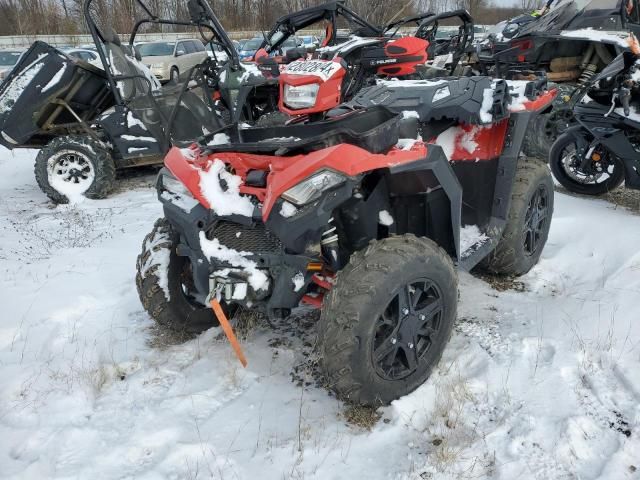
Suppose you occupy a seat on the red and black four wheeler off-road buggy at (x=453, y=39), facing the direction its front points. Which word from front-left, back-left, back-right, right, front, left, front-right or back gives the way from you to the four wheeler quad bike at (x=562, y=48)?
left

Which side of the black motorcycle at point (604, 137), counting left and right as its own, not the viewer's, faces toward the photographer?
left

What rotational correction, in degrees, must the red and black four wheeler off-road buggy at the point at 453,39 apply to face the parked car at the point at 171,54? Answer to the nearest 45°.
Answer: approximately 90° to its right

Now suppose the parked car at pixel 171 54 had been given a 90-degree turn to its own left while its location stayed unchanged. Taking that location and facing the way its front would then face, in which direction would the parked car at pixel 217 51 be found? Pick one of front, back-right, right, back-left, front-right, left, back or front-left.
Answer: left

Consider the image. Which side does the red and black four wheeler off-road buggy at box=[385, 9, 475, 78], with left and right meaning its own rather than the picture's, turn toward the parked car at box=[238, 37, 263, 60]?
right

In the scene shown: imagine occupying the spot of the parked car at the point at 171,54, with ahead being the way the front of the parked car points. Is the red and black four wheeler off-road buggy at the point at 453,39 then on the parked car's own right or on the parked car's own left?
on the parked car's own left

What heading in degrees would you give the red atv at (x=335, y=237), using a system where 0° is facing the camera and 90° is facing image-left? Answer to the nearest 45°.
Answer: approximately 45°
